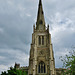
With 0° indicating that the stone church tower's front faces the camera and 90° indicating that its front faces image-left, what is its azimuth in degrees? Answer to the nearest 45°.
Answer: approximately 0°
